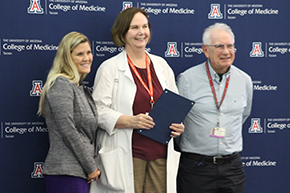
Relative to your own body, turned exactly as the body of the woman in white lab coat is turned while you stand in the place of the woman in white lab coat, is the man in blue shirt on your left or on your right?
on your left

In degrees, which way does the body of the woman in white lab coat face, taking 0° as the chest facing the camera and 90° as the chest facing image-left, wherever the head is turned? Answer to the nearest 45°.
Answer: approximately 315°
